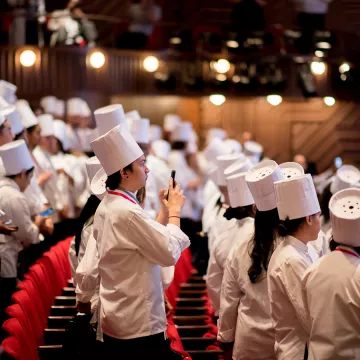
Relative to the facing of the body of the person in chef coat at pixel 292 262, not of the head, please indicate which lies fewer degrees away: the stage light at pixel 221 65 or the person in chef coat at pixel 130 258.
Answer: the stage light

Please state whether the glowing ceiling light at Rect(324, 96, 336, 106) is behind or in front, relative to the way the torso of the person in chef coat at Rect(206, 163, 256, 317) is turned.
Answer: in front

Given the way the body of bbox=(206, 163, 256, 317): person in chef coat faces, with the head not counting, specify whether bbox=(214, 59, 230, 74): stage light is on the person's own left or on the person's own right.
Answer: on the person's own left

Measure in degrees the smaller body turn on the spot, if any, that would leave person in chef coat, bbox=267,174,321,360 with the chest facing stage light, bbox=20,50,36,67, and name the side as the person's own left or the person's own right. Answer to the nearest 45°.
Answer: approximately 90° to the person's own left

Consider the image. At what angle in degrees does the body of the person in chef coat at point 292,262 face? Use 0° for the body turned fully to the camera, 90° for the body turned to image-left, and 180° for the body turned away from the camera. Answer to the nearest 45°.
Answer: approximately 225°

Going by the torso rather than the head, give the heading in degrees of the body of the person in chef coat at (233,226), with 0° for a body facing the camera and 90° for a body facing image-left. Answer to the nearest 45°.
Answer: approximately 225°

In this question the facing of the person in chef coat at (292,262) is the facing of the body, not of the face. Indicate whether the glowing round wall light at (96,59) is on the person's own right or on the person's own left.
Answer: on the person's own left

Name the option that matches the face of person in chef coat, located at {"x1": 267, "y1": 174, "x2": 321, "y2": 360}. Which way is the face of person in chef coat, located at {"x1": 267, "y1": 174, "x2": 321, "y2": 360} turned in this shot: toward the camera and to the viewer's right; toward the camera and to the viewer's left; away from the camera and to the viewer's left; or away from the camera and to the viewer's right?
away from the camera and to the viewer's right

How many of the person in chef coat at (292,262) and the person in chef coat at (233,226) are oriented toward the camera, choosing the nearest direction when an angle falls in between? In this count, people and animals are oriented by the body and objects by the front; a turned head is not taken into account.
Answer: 0

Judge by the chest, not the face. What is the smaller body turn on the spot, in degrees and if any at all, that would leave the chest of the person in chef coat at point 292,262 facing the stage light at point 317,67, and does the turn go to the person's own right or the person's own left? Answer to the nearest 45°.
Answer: approximately 45° to the person's own left

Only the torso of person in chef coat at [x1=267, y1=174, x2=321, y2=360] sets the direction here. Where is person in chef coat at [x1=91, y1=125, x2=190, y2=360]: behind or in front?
behind

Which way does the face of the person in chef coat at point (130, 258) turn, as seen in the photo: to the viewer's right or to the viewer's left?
to the viewer's right
